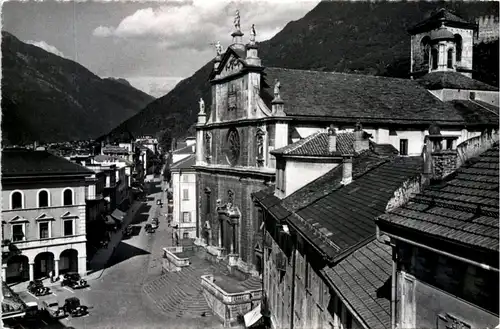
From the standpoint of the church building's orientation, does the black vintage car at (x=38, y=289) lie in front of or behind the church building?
in front

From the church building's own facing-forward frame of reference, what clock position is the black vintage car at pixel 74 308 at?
The black vintage car is roughly at 12 o'clock from the church building.

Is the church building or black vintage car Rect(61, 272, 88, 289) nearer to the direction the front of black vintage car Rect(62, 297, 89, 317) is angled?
the church building

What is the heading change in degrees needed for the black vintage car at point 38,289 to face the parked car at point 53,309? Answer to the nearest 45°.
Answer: approximately 45° to its right
